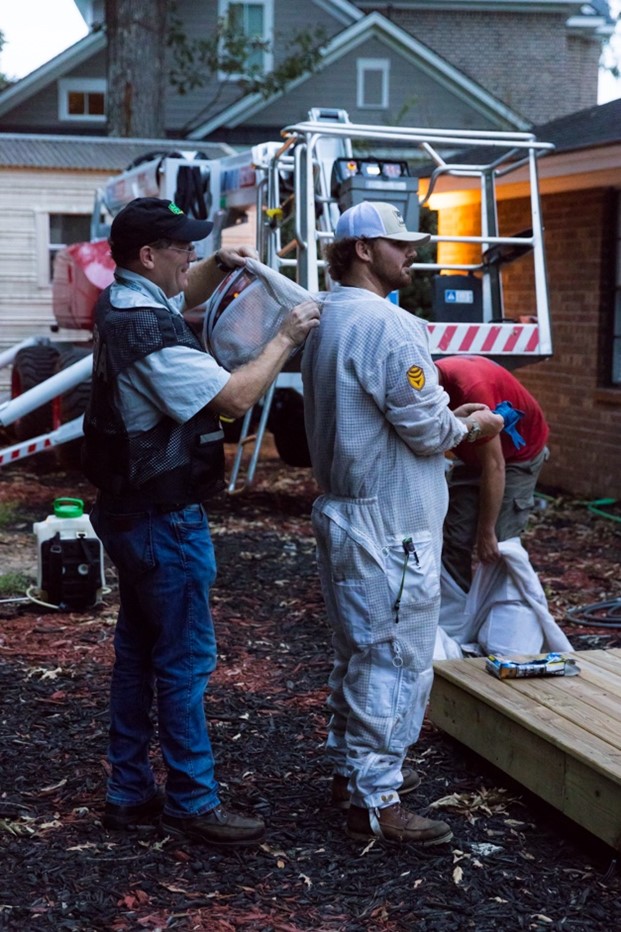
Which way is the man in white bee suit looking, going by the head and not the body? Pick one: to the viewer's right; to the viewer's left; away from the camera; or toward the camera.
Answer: to the viewer's right

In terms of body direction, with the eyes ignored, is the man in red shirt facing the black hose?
no

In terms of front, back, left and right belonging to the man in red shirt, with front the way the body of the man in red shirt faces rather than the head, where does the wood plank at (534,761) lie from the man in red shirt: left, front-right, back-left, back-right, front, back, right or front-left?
left

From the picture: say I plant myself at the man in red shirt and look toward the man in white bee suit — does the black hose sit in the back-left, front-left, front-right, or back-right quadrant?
back-left

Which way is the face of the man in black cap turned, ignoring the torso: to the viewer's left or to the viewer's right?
to the viewer's right

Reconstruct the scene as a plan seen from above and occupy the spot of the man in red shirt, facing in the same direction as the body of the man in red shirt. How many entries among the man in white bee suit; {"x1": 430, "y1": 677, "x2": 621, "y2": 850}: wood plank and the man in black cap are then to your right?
0

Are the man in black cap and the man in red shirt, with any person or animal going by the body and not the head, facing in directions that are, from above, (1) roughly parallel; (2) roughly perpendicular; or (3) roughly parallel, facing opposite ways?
roughly parallel, facing opposite ways

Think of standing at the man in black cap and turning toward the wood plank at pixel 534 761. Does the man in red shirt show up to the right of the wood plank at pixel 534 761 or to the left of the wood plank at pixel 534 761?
left

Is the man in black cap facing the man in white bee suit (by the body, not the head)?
yes

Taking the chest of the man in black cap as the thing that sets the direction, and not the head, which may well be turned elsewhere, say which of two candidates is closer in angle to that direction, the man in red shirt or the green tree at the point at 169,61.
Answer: the man in red shirt

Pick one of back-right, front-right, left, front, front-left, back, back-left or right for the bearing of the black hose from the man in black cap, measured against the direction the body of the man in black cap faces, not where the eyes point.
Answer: front-left

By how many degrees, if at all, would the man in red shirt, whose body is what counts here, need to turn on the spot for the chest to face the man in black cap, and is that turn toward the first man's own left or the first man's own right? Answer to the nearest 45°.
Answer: approximately 45° to the first man's own left

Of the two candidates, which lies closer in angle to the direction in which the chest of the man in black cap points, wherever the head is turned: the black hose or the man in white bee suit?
the man in white bee suit

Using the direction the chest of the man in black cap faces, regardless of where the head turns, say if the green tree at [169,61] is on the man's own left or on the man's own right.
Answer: on the man's own left

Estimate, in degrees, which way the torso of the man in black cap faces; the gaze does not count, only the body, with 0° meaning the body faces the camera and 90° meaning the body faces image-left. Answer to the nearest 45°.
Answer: approximately 270°

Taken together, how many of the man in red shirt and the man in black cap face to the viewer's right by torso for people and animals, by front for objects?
1
